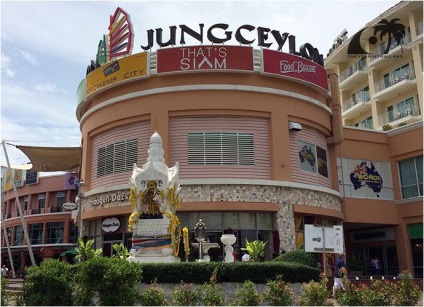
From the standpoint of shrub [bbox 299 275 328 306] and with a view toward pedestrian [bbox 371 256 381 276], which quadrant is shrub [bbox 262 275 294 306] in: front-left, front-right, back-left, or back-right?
back-left

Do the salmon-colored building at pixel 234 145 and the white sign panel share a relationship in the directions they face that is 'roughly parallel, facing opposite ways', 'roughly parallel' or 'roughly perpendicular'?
roughly parallel

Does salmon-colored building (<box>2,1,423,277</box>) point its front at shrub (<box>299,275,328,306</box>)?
yes

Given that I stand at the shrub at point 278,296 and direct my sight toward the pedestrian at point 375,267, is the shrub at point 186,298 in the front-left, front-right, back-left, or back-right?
back-left

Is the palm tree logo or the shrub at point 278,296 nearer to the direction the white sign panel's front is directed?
the shrub

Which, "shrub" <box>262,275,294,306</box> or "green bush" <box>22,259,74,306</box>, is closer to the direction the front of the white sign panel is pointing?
the shrub

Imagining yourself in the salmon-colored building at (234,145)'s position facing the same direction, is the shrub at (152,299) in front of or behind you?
in front

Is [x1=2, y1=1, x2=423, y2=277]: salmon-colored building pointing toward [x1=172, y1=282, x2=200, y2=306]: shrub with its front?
yes

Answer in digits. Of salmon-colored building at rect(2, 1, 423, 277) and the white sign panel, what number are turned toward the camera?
2

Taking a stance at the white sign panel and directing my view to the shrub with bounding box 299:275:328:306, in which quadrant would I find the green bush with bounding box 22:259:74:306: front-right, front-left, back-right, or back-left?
front-right

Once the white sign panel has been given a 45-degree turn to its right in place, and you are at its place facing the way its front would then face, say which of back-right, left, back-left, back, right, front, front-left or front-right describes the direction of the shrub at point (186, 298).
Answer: front

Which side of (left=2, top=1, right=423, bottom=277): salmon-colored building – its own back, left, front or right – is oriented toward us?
front

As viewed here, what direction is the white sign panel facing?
toward the camera
